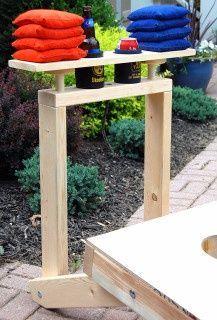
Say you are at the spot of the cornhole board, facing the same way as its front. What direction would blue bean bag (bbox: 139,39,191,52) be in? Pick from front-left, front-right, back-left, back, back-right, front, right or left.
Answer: back-left

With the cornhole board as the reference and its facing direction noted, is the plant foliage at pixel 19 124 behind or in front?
behind

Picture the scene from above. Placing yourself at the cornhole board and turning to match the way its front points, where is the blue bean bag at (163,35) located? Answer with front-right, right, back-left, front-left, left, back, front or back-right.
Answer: back-left
